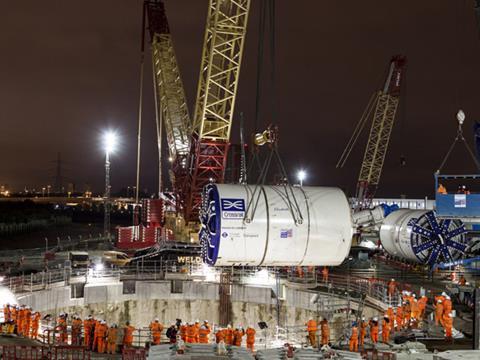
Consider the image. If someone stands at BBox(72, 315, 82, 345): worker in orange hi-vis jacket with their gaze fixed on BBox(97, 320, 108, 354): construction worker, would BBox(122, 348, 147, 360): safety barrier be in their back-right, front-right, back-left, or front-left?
front-right

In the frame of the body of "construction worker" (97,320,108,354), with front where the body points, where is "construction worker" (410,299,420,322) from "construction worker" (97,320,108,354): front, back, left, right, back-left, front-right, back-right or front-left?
right

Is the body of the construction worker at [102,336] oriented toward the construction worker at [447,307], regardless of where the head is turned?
no

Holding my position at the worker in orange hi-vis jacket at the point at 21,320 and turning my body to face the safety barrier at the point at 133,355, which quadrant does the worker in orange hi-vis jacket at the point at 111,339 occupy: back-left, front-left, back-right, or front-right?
front-left

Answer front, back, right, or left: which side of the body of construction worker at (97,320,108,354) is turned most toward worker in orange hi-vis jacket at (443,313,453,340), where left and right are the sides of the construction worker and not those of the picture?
right

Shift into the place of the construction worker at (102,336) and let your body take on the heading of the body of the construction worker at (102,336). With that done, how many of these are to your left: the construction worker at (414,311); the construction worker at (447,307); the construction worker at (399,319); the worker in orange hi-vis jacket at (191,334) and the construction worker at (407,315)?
0

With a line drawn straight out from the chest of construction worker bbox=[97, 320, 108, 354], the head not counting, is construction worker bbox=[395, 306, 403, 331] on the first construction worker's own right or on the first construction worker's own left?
on the first construction worker's own right

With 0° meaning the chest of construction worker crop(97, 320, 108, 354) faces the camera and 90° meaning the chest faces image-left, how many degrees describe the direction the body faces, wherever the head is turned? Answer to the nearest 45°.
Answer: approximately 180°

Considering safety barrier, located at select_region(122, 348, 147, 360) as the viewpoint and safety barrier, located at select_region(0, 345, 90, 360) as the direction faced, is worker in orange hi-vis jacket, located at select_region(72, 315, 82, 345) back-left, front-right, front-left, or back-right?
front-right

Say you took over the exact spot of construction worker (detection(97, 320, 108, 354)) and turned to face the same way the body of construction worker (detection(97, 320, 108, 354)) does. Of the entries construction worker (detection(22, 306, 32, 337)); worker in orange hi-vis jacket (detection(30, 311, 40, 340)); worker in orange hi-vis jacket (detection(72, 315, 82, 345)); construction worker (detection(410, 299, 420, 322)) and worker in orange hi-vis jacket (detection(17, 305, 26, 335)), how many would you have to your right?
1

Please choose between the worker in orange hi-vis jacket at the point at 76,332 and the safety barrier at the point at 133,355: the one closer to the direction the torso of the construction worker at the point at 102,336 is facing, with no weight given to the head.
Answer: the worker in orange hi-vis jacket

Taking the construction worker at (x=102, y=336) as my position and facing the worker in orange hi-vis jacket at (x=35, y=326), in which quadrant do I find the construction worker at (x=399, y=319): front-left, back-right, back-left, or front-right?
back-right

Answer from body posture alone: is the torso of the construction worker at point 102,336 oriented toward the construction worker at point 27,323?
no
